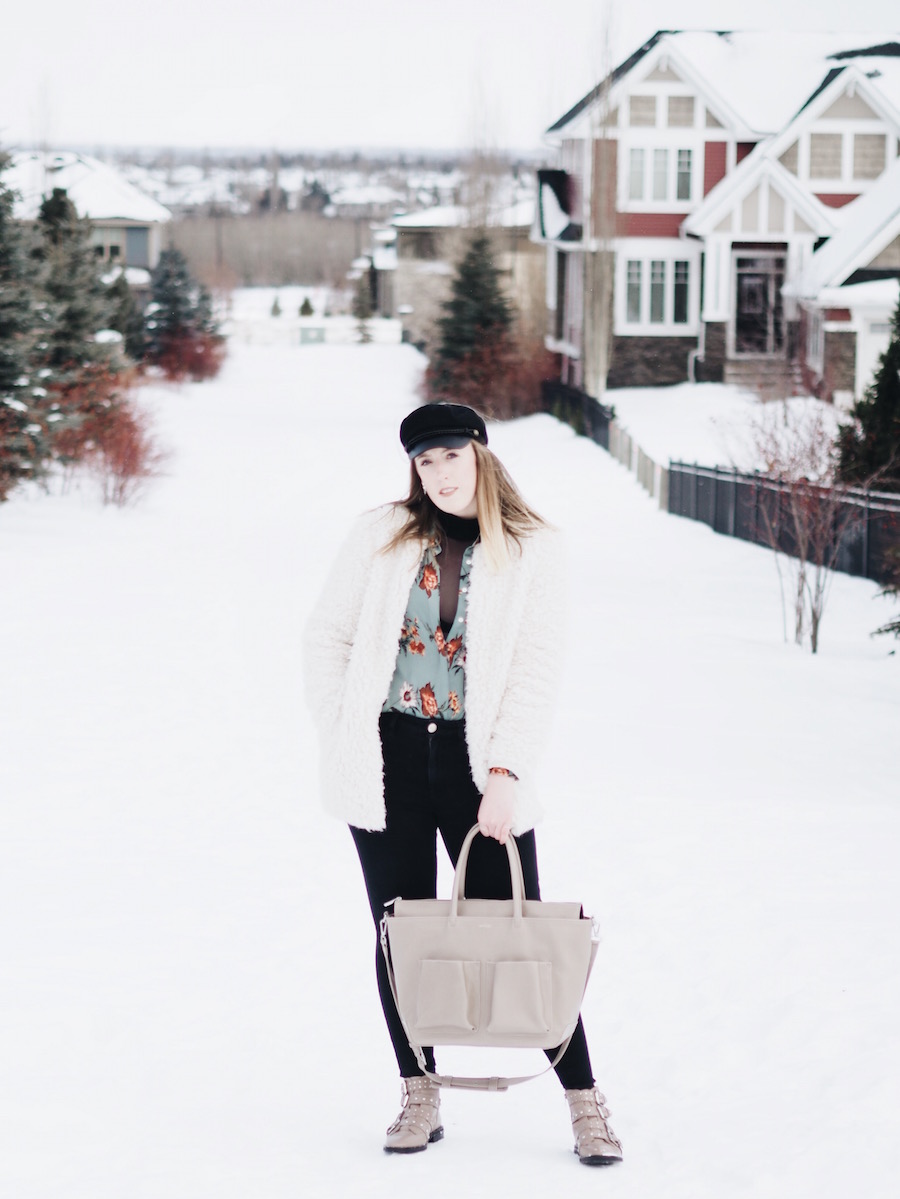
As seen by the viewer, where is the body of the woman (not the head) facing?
toward the camera

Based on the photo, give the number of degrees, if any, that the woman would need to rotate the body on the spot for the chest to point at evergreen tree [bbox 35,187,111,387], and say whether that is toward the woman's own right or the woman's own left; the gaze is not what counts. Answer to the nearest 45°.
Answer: approximately 180°

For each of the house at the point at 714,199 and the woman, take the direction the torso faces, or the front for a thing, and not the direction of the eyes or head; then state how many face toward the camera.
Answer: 2

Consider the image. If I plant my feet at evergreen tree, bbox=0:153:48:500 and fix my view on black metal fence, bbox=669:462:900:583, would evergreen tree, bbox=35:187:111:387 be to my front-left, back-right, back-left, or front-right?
back-left

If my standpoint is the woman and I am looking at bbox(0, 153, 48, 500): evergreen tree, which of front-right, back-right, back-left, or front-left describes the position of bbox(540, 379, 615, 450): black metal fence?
front-right

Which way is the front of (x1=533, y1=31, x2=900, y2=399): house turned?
toward the camera

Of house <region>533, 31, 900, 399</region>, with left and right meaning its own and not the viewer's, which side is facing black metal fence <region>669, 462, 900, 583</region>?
front

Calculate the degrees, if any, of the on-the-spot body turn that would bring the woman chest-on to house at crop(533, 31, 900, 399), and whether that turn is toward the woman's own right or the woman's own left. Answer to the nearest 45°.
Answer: approximately 180°

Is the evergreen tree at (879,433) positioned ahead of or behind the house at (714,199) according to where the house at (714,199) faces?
ahead
